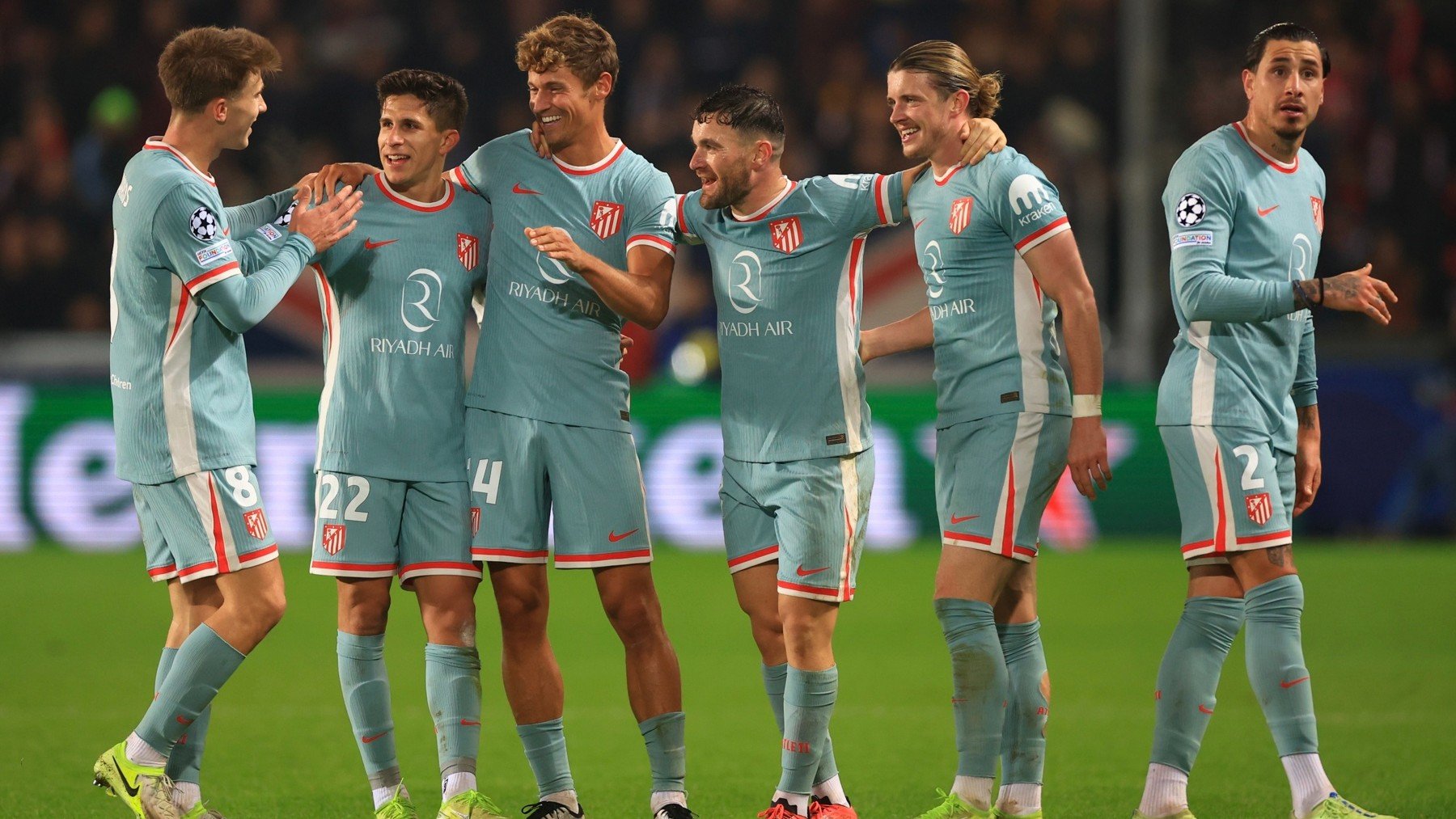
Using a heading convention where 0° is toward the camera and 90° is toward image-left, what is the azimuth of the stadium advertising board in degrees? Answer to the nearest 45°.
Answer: approximately 0°
